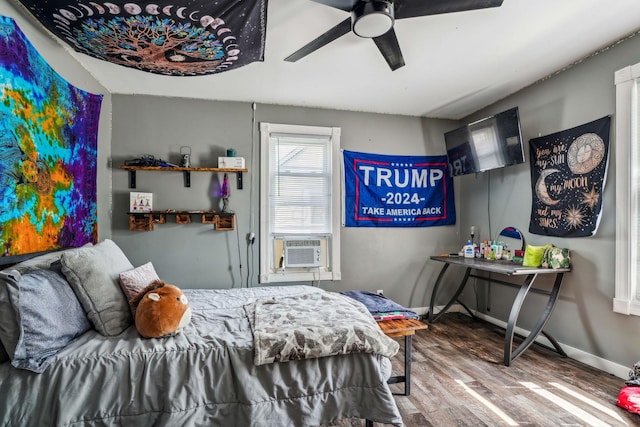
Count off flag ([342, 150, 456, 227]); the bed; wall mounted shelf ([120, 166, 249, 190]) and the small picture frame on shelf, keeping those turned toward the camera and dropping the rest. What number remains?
3

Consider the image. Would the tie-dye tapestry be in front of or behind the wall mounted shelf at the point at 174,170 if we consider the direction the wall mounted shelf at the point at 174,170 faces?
in front

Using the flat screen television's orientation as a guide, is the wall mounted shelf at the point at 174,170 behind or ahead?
ahead

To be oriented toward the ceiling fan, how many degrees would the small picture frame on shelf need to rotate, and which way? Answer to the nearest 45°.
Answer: approximately 45° to its left

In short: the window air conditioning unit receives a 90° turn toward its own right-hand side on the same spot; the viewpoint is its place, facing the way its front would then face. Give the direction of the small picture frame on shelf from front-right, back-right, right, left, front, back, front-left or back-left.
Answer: front

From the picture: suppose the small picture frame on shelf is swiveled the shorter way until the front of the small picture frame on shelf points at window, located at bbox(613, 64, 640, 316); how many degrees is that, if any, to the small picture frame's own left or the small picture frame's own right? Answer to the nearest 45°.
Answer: approximately 45° to the small picture frame's own left

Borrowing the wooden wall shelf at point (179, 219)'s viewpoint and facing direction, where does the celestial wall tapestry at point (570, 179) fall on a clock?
The celestial wall tapestry is roughly at 10 o'clock from the wooden wall shelf.

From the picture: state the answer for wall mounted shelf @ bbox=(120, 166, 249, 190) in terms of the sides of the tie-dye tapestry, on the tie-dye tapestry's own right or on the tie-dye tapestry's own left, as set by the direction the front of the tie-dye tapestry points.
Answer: on the tie-dye tapestry's own left

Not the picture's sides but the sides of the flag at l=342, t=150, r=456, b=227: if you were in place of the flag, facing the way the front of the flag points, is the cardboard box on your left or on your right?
on your right
